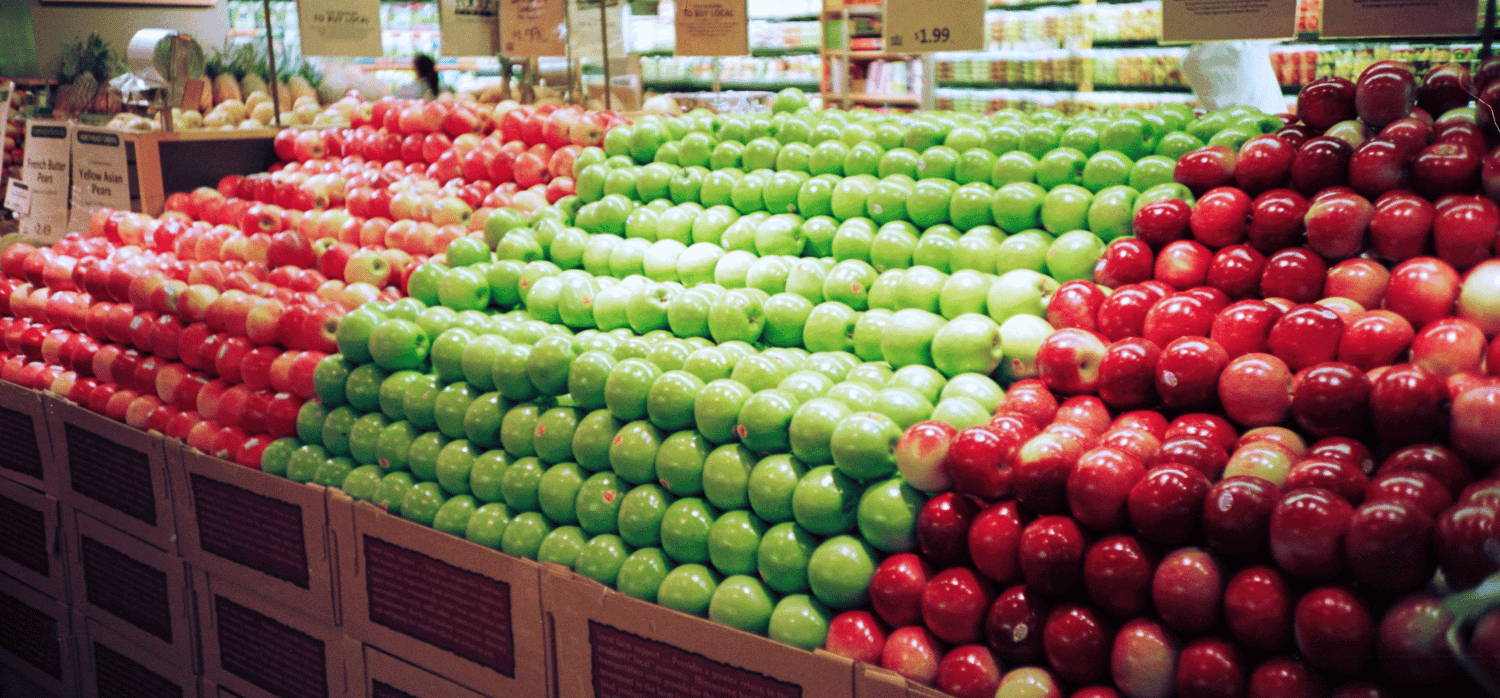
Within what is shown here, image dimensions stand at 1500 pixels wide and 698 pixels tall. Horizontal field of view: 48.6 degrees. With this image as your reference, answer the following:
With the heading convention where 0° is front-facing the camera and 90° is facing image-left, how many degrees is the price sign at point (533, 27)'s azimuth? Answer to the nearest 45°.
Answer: approximately 0°

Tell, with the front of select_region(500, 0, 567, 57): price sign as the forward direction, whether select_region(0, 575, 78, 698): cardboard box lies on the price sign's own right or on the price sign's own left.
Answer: on the price sign's own right

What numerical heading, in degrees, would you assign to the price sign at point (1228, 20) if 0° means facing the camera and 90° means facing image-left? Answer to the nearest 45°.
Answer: approximately 0°

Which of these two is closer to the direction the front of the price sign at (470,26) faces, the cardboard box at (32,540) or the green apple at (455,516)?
the green apple

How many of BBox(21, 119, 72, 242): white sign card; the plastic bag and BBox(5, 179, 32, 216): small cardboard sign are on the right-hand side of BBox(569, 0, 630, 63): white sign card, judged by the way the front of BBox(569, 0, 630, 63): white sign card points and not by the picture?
2

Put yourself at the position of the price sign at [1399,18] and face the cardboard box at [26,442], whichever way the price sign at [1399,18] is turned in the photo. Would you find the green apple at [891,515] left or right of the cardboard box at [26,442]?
left
